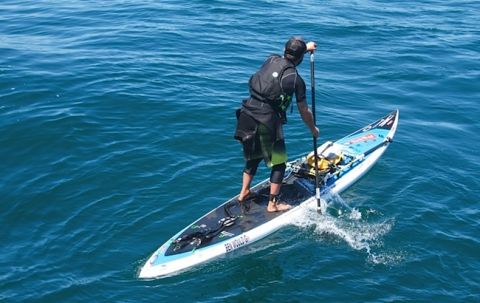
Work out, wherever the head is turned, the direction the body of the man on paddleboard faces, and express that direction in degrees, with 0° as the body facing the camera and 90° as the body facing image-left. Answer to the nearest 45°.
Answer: approximately 225°

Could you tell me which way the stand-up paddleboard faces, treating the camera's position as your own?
facing away from the viewer and to the right of the viewer
